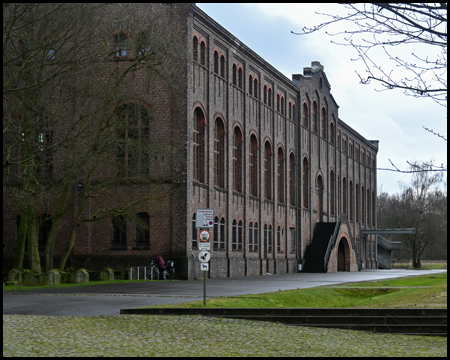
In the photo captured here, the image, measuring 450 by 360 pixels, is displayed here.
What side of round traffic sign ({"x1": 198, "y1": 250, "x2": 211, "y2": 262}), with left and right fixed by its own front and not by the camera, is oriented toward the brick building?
back

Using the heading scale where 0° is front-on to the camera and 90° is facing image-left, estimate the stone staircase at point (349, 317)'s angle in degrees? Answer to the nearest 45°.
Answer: approximately 0°

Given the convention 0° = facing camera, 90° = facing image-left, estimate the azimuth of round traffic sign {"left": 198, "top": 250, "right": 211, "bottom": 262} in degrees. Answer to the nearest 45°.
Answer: approximately 0°

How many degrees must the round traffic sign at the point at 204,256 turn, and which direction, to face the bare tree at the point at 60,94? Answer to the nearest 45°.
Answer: approximately 135° to its right

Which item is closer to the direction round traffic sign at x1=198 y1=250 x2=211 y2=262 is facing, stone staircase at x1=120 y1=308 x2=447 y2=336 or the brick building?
the stone staircase

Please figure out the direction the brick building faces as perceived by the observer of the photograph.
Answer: facing the viewer and to the right of the viewer

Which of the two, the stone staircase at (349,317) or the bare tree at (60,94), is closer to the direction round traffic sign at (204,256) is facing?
the stone staircase

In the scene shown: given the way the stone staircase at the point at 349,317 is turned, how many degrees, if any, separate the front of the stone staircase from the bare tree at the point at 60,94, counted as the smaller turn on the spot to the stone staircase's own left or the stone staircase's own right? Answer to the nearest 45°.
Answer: approximately 135° to the stone staircase's own right

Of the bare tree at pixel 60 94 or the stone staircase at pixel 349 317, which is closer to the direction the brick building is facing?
the stone staircase

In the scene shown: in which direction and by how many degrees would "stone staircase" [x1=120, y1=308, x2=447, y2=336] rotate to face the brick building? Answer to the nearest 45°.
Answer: approximately 180°

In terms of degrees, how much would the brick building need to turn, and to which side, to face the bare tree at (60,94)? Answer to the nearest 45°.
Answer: approximately 90° to its right

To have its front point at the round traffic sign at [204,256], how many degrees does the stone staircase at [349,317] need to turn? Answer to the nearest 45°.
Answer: approximately 135° to its right

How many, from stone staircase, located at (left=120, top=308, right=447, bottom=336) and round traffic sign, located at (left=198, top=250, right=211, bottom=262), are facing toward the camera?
2
